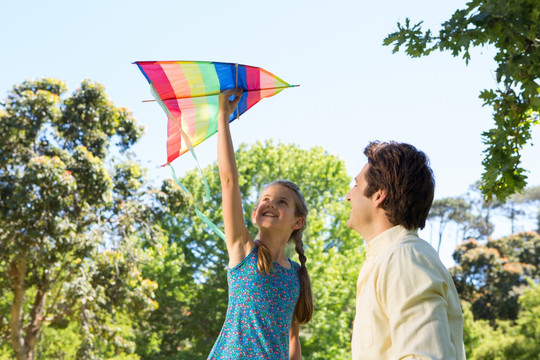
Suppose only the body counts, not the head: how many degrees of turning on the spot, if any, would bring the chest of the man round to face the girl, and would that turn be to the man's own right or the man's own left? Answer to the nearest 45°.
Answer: approximately 45° to the man's own right

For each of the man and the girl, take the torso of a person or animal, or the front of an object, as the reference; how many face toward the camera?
1

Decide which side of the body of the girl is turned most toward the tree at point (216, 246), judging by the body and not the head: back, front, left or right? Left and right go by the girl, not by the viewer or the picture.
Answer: back

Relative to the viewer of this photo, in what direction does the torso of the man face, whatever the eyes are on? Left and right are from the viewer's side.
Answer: facing to the left of the viewer

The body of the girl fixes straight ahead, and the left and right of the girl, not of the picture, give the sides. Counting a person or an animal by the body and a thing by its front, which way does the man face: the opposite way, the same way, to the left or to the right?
to the right

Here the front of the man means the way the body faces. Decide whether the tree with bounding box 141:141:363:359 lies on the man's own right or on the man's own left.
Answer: on the man's own right

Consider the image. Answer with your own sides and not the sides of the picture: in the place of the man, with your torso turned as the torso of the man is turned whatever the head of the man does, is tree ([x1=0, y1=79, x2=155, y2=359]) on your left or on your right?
on your right

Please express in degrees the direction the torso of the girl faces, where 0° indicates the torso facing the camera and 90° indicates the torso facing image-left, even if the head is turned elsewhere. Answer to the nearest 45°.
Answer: approximately 0°
